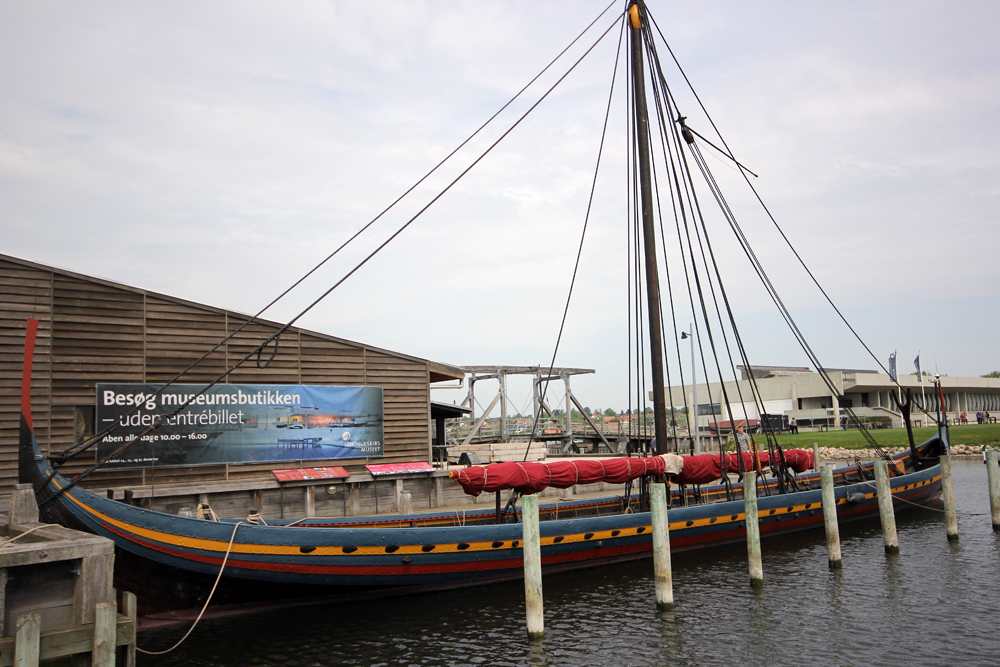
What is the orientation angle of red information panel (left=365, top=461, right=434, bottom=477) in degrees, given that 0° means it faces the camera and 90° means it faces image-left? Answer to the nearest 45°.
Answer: approximately 0°

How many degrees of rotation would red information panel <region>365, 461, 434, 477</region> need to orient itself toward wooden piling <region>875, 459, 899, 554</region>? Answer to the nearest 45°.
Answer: approximately 45° to its left

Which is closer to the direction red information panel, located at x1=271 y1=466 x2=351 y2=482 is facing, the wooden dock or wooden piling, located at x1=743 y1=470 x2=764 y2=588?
the wooden dock

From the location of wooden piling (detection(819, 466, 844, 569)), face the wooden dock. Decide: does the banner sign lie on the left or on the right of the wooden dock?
right

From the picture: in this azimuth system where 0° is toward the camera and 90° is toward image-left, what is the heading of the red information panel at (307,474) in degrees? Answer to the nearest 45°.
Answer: approximately 0°

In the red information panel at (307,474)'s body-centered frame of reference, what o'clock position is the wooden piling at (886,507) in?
The wooden piling is roughly at 10 o'clock from the red information panel.

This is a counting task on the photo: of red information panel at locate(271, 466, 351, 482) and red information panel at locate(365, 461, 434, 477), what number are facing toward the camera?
2

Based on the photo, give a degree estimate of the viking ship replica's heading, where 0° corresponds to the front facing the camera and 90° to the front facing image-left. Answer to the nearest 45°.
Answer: approximately 45°

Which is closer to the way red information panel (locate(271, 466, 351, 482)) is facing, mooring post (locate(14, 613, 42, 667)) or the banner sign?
the mooring post

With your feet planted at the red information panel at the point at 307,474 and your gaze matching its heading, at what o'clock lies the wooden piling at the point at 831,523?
The wooden piling is roughly at 10 o'clock from the red information panel.

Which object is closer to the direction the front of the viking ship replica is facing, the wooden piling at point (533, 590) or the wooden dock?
the wooden dock
